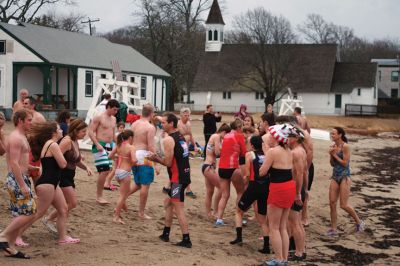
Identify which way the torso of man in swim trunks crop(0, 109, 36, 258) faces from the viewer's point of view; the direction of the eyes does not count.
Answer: to the viewer's right

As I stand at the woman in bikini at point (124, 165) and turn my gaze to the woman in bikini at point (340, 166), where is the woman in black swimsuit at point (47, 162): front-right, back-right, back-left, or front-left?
back-right

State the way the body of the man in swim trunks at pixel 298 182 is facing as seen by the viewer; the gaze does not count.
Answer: to the viewer's left

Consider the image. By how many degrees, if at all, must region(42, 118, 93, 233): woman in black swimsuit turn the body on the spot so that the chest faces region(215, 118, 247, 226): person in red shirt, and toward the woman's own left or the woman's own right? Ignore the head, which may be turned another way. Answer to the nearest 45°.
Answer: approximately 45° to the woman's own left

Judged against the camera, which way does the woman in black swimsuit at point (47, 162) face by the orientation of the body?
to the viewer's right

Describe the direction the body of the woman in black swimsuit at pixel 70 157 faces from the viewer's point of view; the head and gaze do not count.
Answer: to the viewer's right

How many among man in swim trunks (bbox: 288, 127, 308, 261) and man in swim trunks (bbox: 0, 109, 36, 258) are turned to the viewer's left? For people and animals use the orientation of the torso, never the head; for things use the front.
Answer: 1
